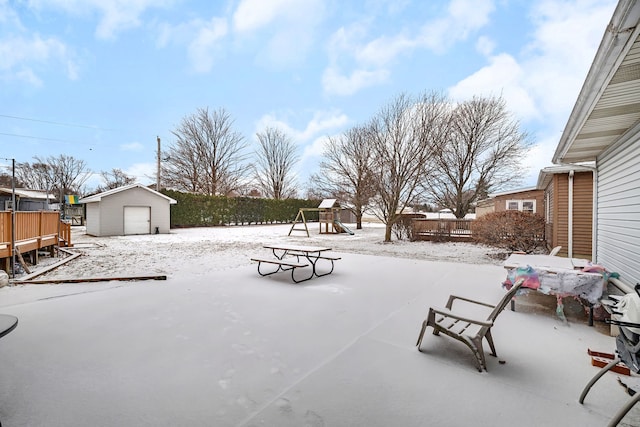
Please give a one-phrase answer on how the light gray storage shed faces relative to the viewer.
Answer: facing the viewer

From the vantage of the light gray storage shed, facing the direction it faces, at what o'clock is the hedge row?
The hedge row is roughly at 8 o'clock from the light gray storage shed.

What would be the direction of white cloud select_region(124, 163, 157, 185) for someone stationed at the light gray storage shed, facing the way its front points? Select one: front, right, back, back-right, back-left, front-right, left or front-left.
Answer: back

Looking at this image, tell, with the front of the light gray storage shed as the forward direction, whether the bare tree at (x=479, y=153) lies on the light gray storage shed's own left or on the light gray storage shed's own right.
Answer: on the light gray storage shed's own left

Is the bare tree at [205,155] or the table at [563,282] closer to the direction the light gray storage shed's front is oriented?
the table

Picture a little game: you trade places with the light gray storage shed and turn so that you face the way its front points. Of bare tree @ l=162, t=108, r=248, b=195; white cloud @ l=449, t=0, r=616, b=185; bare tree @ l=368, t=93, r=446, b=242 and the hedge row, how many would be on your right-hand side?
0

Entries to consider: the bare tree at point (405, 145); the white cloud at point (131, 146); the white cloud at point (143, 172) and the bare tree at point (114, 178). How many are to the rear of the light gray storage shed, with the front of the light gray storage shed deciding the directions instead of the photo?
3

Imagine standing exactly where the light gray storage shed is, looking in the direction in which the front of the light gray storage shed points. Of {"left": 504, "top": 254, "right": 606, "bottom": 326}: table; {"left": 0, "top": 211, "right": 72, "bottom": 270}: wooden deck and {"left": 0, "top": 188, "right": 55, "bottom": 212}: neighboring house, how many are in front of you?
2

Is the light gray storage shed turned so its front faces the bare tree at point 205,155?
no

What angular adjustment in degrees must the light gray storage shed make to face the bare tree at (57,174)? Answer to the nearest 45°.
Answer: approximately 180°

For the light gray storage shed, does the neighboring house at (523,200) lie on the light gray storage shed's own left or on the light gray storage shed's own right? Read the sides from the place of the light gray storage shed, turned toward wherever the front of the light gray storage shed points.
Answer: on the light gray storage shed's own left

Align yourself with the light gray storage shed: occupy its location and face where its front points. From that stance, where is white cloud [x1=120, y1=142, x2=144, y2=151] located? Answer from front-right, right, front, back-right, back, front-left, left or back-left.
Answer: back

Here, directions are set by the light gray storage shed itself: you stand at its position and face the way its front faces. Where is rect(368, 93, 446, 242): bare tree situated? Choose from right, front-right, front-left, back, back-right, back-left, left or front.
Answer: front-left
